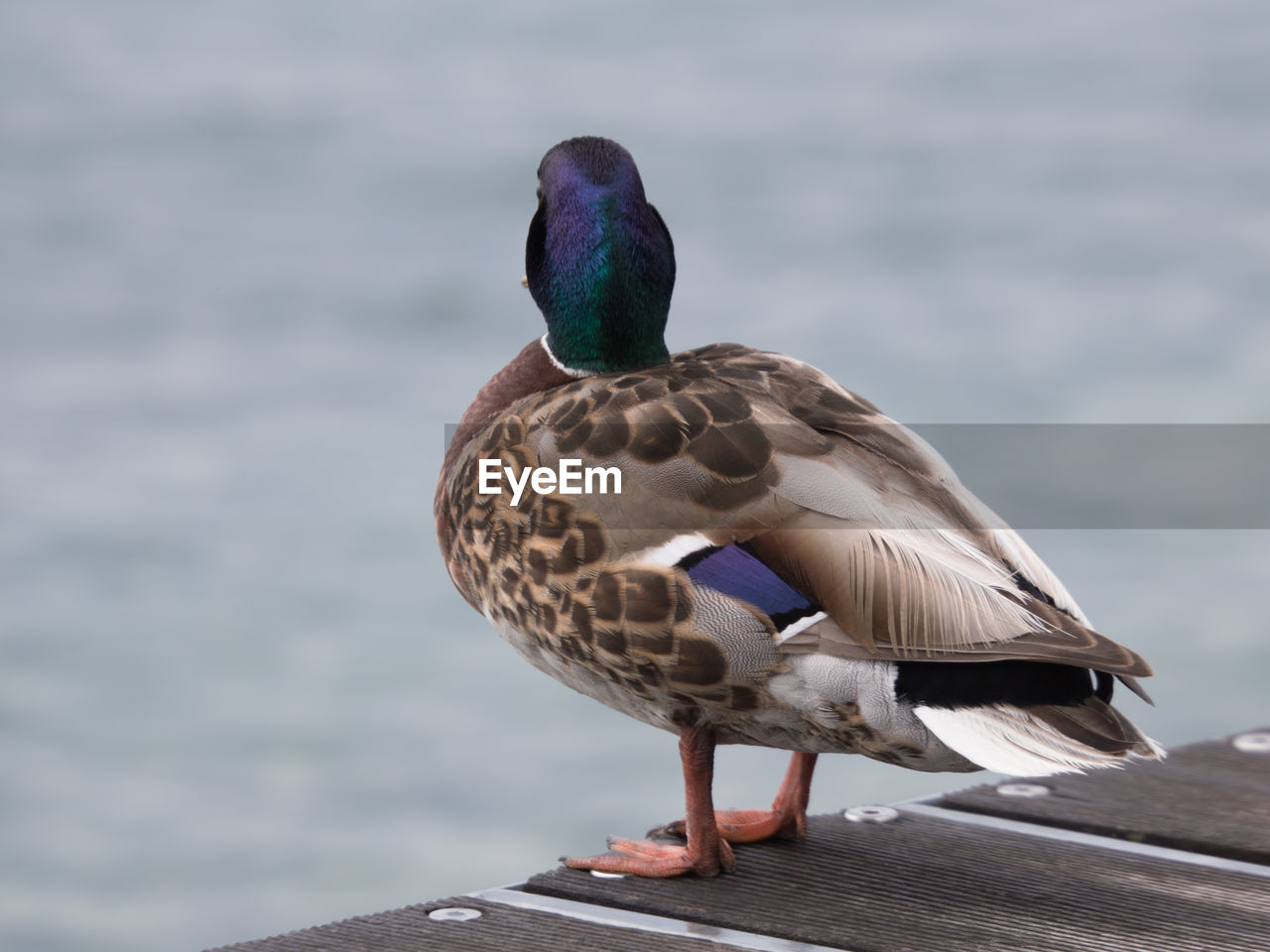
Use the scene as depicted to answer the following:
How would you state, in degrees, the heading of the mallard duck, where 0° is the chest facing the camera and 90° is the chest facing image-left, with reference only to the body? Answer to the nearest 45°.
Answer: approximately 135°
